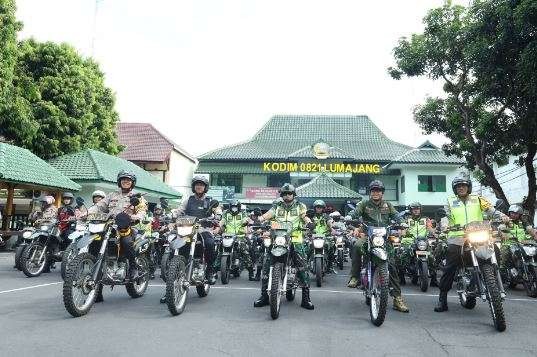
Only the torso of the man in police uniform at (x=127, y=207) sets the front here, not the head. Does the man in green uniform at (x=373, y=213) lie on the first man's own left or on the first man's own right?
on the first man's own left

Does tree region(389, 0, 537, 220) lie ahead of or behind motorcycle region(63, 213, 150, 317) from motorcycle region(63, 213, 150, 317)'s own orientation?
behind

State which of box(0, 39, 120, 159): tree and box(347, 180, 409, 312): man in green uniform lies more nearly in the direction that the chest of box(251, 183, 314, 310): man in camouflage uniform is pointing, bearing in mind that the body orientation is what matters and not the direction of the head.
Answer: the man in green uniform

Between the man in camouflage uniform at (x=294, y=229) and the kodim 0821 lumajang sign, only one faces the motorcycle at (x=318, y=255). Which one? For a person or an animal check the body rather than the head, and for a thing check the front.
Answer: the kodim 0821 lumajang sign

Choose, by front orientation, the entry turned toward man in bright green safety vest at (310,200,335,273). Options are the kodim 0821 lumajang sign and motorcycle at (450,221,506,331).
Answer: the kodim 0821 lumajang sign

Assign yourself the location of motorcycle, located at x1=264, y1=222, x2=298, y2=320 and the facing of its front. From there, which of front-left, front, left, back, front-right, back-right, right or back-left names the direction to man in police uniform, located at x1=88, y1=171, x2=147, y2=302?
right

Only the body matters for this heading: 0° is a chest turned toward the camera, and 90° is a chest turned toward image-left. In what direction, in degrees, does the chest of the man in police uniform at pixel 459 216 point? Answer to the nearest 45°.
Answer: approximately 0°

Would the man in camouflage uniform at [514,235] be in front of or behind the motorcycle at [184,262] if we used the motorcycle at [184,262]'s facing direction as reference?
behind
